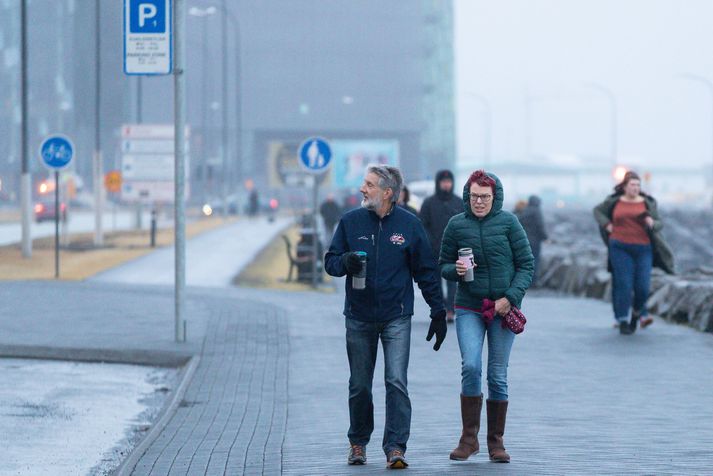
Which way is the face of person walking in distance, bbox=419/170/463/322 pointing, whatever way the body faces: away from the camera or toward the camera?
toward the camera

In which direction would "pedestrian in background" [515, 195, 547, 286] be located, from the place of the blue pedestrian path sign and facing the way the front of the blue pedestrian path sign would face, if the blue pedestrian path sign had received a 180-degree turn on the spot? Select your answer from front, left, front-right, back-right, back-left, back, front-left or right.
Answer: right

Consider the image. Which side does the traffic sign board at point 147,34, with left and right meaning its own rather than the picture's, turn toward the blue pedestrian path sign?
back

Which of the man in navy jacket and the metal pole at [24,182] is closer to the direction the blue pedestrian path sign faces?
the man in navy jacket

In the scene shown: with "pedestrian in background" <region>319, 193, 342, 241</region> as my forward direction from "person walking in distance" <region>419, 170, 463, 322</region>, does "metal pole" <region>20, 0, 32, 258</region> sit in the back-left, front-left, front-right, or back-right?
front-left

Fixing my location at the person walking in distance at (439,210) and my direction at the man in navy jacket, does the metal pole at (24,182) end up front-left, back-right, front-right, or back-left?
back-right

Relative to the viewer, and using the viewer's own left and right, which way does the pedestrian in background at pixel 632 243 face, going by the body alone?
facing the viewer

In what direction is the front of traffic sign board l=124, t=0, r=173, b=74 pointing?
toward the camera

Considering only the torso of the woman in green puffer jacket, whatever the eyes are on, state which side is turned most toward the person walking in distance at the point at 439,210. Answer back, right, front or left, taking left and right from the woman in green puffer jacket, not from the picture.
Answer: back

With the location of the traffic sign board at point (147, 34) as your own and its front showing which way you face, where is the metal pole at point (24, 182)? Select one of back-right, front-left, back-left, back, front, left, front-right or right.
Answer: back

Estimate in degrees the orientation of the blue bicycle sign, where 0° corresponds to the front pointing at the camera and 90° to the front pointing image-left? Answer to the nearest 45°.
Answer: approximately 0°
